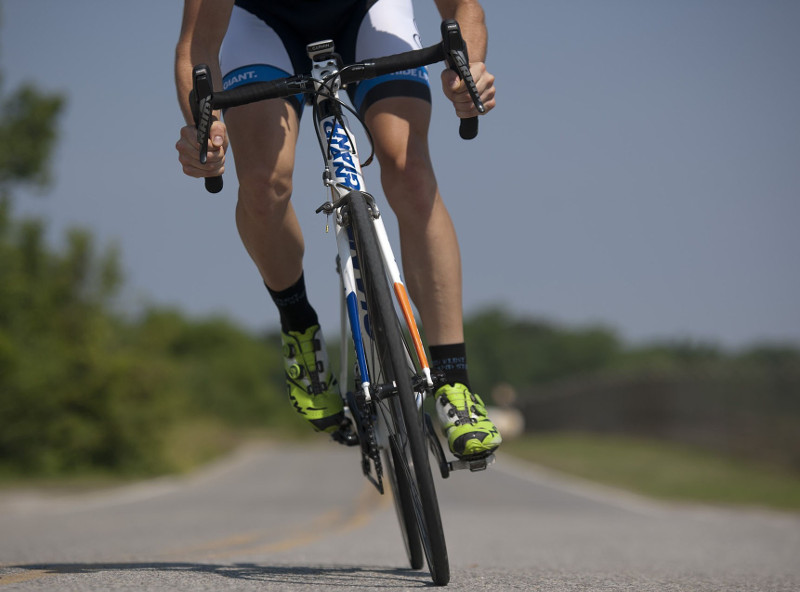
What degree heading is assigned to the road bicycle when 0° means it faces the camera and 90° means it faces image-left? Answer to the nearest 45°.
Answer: approximately 0°
